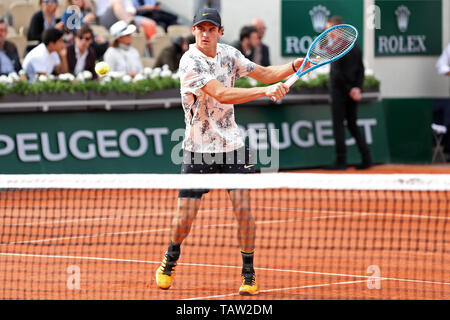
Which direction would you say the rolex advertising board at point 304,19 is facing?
toward the camera

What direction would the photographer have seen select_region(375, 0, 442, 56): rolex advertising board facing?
facing the viewer

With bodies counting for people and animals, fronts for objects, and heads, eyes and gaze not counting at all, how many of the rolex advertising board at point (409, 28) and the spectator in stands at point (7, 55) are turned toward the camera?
2

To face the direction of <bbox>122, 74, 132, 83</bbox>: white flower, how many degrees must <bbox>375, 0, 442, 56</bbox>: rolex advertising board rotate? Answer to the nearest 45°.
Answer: approximately 45° to its right

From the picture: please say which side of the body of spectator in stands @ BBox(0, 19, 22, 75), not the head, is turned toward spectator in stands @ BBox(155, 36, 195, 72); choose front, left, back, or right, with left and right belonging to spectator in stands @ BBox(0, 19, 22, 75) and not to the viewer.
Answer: left

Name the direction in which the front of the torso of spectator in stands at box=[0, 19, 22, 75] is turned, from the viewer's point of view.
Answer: toward the camera

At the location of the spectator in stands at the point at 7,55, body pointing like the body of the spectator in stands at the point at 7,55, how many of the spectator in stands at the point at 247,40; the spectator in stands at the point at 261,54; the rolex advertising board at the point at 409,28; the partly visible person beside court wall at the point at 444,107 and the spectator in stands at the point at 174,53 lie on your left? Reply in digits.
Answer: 5

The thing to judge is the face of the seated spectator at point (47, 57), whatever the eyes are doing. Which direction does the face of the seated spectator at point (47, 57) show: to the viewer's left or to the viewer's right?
to the viewer's right

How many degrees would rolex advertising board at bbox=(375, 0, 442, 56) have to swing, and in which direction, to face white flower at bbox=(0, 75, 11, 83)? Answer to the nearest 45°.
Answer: approximately 45° to its right

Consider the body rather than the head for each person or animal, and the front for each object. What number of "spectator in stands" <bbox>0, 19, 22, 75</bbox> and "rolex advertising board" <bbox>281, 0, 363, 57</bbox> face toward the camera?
2

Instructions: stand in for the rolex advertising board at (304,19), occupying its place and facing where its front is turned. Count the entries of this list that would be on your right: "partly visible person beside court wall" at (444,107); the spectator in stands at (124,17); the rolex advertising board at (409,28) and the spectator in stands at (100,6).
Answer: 2
